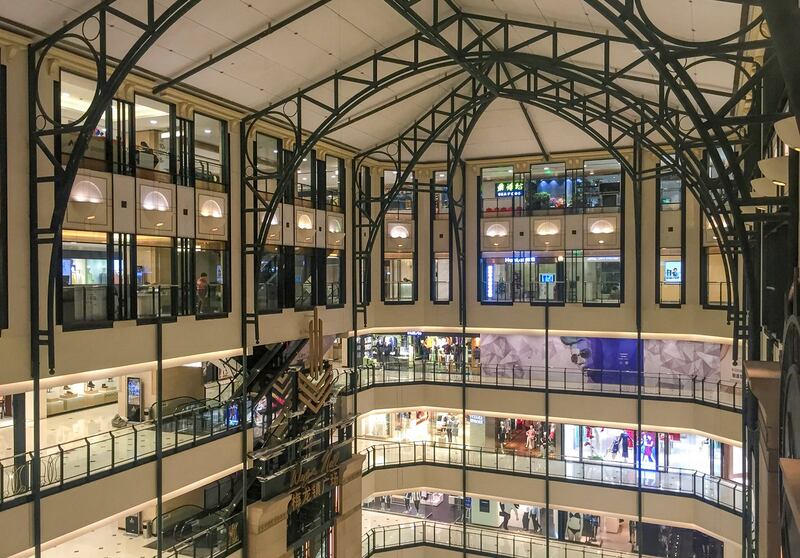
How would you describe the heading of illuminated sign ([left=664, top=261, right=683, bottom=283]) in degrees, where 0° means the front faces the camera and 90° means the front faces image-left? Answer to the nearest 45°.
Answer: approximately 0°

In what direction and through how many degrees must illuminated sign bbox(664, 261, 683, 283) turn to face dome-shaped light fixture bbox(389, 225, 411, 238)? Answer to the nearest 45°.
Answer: approximately 90° to its right

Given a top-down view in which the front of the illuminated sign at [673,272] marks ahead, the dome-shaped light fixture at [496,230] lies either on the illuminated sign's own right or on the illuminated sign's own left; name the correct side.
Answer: on the illuminated sign's own right

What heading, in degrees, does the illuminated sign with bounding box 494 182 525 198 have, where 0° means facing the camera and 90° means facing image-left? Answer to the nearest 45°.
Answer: approximately 0°

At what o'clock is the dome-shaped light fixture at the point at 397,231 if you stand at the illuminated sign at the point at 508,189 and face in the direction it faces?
The dome-shaped light fixture is roughly at 3 o'clock from the illuminated sign.

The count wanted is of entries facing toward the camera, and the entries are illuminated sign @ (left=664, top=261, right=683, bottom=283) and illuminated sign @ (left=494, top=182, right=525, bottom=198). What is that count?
2

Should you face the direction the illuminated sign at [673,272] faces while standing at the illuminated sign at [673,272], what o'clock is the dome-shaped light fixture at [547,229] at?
The dome-shaped light fixture is roughly at 3 o'clock from the illuminated sign.

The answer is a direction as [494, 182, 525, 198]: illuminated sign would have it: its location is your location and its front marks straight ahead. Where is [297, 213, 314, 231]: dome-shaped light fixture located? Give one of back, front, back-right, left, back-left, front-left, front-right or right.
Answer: front-right
